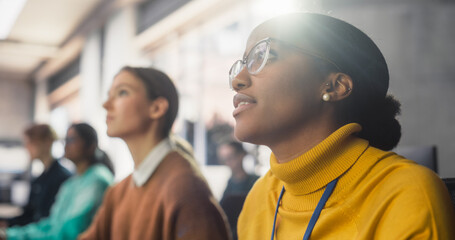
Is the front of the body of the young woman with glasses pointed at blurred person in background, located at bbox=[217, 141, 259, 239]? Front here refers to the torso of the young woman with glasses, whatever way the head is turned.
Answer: no

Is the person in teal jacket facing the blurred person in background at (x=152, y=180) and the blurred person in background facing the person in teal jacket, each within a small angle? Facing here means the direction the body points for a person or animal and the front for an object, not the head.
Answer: no

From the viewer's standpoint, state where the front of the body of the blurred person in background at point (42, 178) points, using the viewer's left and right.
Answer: facing to the left of the viewer

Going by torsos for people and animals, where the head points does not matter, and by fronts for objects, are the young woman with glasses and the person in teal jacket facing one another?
no

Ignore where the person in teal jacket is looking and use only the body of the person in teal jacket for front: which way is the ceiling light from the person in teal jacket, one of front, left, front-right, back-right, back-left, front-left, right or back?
right

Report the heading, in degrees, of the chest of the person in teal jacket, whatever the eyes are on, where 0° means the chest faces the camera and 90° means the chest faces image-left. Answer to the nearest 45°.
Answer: approximately 90°

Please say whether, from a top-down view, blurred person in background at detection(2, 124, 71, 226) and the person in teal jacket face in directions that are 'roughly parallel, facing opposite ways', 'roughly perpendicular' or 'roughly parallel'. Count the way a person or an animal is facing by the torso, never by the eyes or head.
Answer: roughly parallel

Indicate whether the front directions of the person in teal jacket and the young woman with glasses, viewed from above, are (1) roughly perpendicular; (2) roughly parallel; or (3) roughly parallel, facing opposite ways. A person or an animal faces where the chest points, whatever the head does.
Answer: roughly parallel

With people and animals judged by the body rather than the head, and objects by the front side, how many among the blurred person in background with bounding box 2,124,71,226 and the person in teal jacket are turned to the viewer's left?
2

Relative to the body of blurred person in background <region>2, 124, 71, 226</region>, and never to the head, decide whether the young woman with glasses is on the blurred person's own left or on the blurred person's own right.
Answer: on the blurred person's own left

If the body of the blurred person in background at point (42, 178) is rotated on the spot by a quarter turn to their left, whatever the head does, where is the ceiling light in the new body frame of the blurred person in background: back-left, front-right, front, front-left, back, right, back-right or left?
back

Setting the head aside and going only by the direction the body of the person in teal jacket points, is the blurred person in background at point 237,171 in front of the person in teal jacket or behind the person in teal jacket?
behind

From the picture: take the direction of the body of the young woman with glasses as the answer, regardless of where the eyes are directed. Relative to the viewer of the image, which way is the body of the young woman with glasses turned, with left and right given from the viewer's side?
facing the viewer and to the left of the viewer

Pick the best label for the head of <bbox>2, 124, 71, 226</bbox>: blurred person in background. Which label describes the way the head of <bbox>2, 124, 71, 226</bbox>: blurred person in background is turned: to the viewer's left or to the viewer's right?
to the viewer's left
